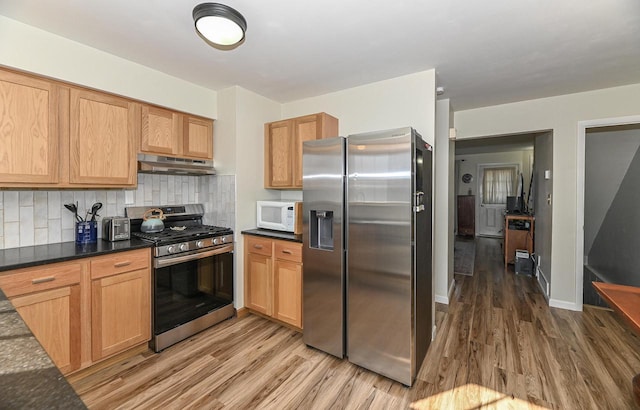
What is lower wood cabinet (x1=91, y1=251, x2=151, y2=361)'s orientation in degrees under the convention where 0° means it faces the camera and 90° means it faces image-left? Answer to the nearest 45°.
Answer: approximately 315°

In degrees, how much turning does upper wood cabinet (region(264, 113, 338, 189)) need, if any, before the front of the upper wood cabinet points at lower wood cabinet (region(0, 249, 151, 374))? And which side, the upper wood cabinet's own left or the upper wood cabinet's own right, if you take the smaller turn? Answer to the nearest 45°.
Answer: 0° — it already faces it

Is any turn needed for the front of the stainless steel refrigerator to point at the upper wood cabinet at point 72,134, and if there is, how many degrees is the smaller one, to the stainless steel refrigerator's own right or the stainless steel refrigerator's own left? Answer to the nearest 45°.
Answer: approximately 45° to the stainless steel refrigerator's own right
